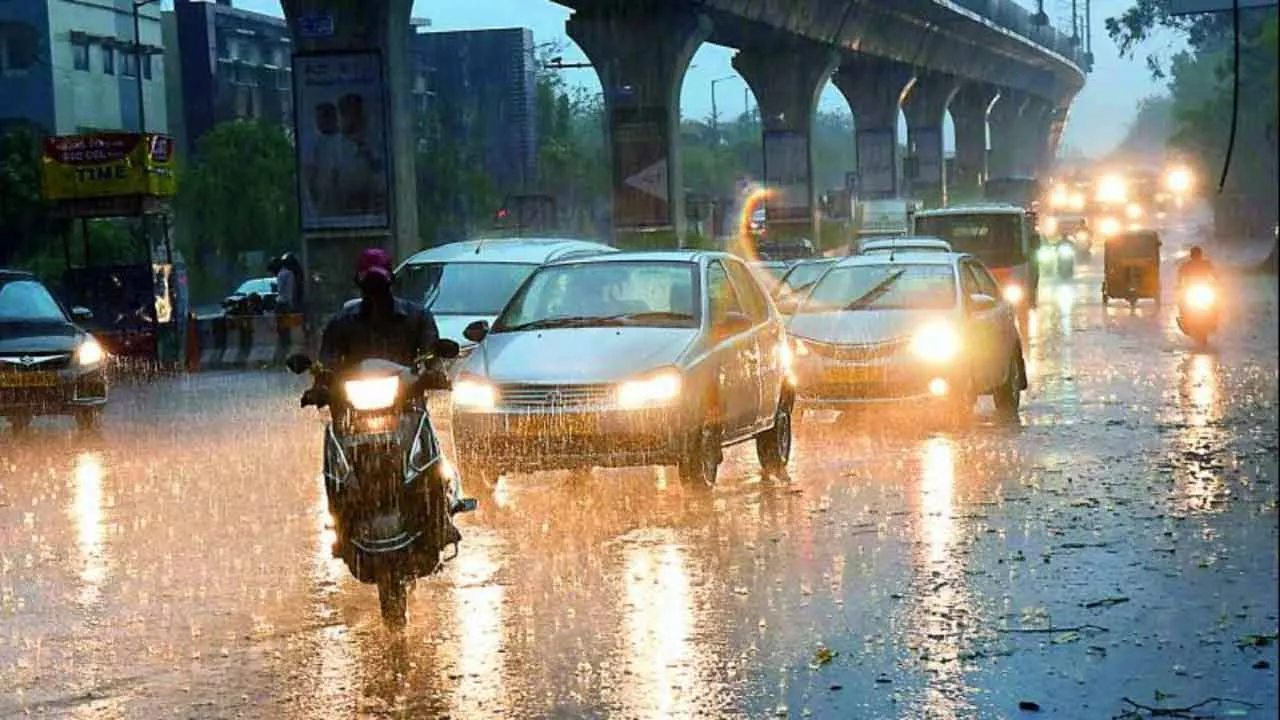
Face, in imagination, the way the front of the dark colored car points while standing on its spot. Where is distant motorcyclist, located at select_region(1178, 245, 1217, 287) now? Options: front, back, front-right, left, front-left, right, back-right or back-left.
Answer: left

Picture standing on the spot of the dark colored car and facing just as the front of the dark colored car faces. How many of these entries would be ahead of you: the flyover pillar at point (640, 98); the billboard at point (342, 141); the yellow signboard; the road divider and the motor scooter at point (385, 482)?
1

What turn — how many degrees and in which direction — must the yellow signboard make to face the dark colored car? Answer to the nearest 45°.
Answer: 0° — it already faces it

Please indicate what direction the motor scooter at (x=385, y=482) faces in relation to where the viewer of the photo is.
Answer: facing the viewer

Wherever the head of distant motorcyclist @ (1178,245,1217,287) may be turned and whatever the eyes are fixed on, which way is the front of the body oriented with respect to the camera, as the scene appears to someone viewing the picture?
toward the camera

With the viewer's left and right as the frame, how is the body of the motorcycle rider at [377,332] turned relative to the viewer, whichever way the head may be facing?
facing the viewer

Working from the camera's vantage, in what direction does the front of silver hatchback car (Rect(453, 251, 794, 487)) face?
facing the viewer and to the left of the viewer

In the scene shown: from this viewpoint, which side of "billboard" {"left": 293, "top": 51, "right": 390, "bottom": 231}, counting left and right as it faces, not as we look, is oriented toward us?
front

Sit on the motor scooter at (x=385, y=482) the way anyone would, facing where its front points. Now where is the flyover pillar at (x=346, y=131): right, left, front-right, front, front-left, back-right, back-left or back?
back

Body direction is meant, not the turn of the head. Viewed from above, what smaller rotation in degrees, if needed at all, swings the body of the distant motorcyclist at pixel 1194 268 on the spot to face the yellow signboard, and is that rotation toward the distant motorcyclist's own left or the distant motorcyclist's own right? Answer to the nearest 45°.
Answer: approximately 90° to the distant motorcyclist's own right

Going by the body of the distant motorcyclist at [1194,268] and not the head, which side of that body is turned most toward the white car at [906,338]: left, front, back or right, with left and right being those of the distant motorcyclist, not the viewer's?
front
